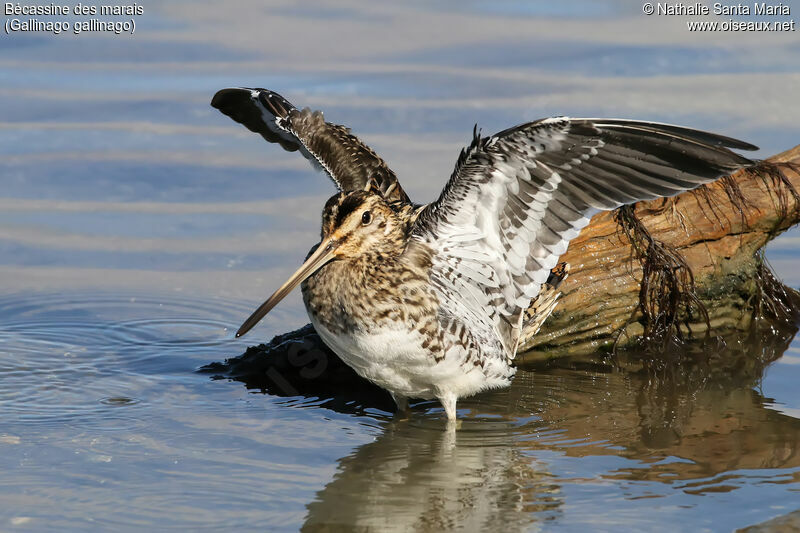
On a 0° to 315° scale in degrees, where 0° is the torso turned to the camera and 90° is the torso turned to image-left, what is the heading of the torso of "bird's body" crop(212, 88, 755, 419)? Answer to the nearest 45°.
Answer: approximately 45°

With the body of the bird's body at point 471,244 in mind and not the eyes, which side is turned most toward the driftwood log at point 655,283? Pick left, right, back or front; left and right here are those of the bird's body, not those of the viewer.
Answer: back
